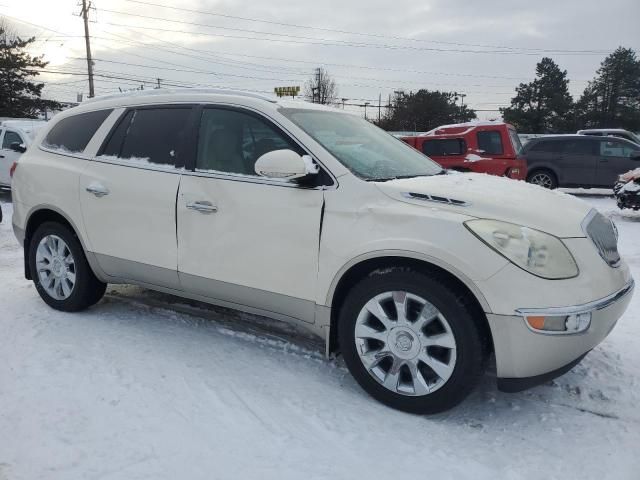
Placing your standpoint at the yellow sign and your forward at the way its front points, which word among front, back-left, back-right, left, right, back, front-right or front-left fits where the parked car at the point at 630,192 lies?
front

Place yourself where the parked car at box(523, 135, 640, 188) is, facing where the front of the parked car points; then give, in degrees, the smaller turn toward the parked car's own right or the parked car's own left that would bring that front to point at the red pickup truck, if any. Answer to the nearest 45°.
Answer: approximately 135° to the parked car's own right

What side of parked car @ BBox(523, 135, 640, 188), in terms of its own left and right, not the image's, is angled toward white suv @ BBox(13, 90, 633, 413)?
right

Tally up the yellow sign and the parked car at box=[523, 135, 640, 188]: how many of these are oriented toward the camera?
1

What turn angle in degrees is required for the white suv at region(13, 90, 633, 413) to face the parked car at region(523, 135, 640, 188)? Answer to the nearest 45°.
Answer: approximately 90° to its left

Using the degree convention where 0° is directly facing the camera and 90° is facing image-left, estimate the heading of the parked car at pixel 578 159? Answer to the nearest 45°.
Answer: approximately 270°

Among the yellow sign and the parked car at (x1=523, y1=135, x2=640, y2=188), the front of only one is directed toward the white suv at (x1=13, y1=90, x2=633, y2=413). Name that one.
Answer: the yellow sign

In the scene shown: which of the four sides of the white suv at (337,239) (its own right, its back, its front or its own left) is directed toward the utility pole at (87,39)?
back

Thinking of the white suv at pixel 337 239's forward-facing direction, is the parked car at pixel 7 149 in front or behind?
behind

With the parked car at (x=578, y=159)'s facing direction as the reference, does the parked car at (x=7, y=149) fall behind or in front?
behind

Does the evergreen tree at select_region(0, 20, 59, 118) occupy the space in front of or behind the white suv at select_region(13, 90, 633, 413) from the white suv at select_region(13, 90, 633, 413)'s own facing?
behind

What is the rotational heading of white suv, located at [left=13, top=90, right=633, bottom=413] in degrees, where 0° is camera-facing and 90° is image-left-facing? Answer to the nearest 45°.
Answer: approximately 315°
